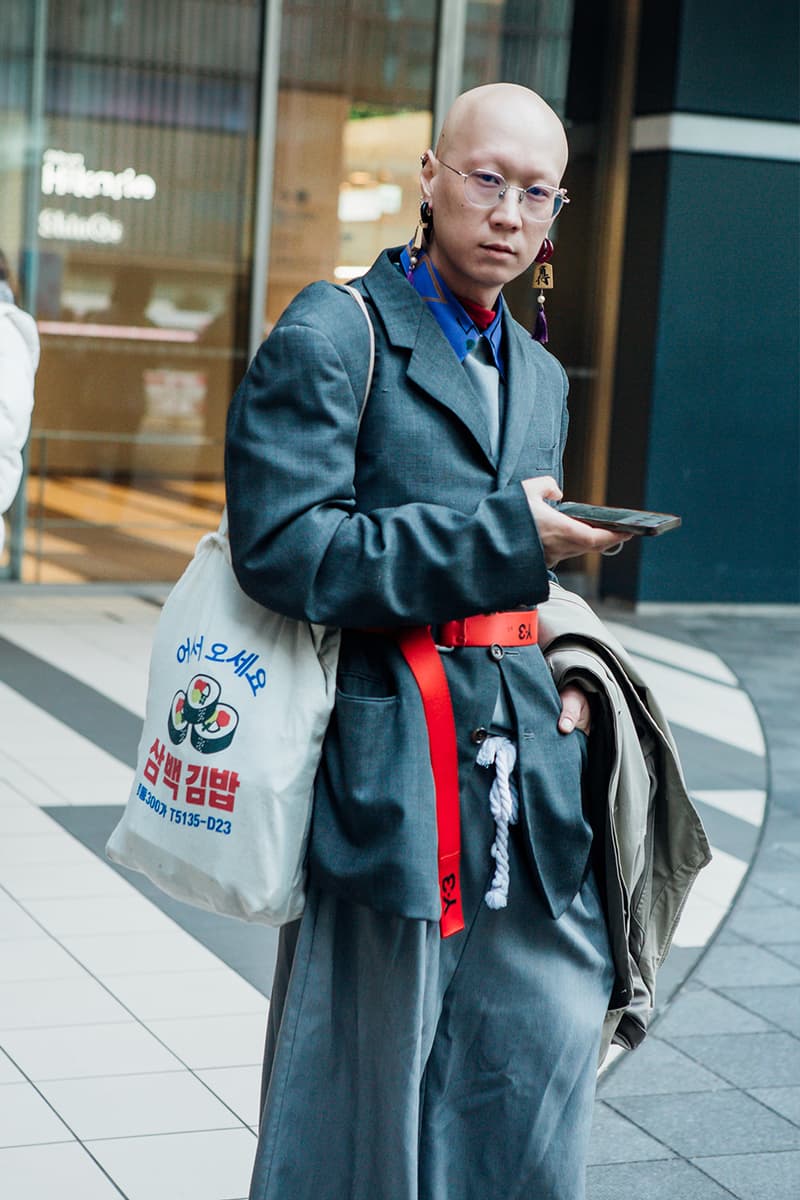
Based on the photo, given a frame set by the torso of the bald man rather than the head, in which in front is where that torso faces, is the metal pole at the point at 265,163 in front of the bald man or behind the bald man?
behind

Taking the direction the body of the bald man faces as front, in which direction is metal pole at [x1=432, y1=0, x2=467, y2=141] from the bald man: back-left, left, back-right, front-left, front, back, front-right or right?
back-left

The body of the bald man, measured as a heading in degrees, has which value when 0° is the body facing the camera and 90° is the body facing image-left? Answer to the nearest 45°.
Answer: approximately 315°
